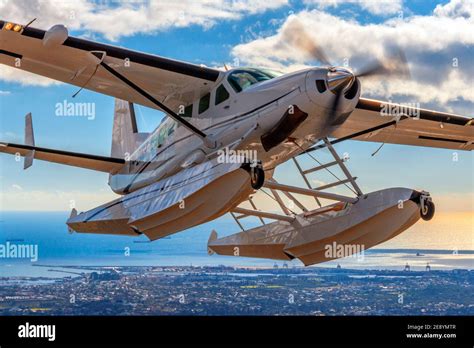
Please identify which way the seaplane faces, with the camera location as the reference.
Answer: facing the viewer and to the right of the viewer
